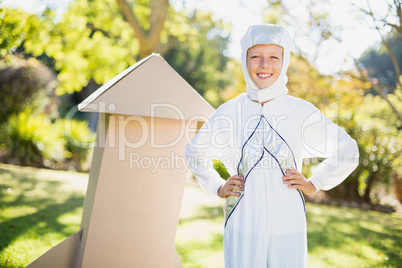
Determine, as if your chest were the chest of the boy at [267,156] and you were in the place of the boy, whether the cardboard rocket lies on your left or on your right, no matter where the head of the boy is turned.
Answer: on your right

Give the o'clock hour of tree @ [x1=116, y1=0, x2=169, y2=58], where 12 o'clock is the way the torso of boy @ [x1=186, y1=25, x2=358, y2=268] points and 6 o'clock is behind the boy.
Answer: The tree is roughly at 5 o'clock from the boy.

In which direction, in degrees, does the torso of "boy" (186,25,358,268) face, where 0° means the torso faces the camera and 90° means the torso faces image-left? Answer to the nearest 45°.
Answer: approximately 0°
